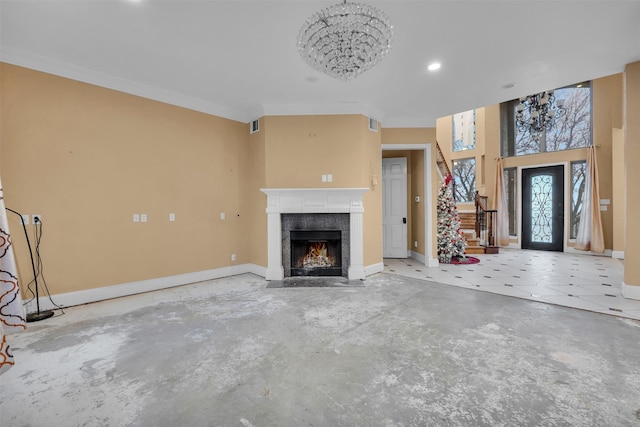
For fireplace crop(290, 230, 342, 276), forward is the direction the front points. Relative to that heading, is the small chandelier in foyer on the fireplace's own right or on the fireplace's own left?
on the fireplace's own left

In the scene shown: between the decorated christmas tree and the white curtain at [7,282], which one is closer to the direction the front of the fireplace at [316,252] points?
the white curtain

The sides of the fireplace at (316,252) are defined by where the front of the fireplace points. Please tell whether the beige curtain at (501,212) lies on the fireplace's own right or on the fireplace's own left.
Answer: on the fireplace's own left

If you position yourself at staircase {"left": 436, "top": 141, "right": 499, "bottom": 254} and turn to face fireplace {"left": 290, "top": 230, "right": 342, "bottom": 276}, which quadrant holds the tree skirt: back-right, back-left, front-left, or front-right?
front-left

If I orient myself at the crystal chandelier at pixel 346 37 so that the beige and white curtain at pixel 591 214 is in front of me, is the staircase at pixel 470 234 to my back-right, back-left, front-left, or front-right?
front-left

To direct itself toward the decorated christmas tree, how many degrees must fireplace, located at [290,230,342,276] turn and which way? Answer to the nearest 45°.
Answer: approximately 135° to its left

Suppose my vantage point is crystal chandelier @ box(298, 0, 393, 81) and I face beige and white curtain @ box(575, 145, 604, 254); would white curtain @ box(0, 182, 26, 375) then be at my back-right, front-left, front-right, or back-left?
back-left

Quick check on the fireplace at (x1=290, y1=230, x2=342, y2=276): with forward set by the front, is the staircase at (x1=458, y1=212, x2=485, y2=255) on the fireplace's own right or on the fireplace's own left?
on the fireplace's own left

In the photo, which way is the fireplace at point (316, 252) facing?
toward the camera

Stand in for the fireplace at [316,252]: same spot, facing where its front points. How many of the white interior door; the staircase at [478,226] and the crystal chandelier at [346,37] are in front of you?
1

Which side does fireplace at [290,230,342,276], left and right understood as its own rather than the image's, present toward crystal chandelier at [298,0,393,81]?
front

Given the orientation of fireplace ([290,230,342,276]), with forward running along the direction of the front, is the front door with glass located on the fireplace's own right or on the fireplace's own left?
on the fireplace's own left
